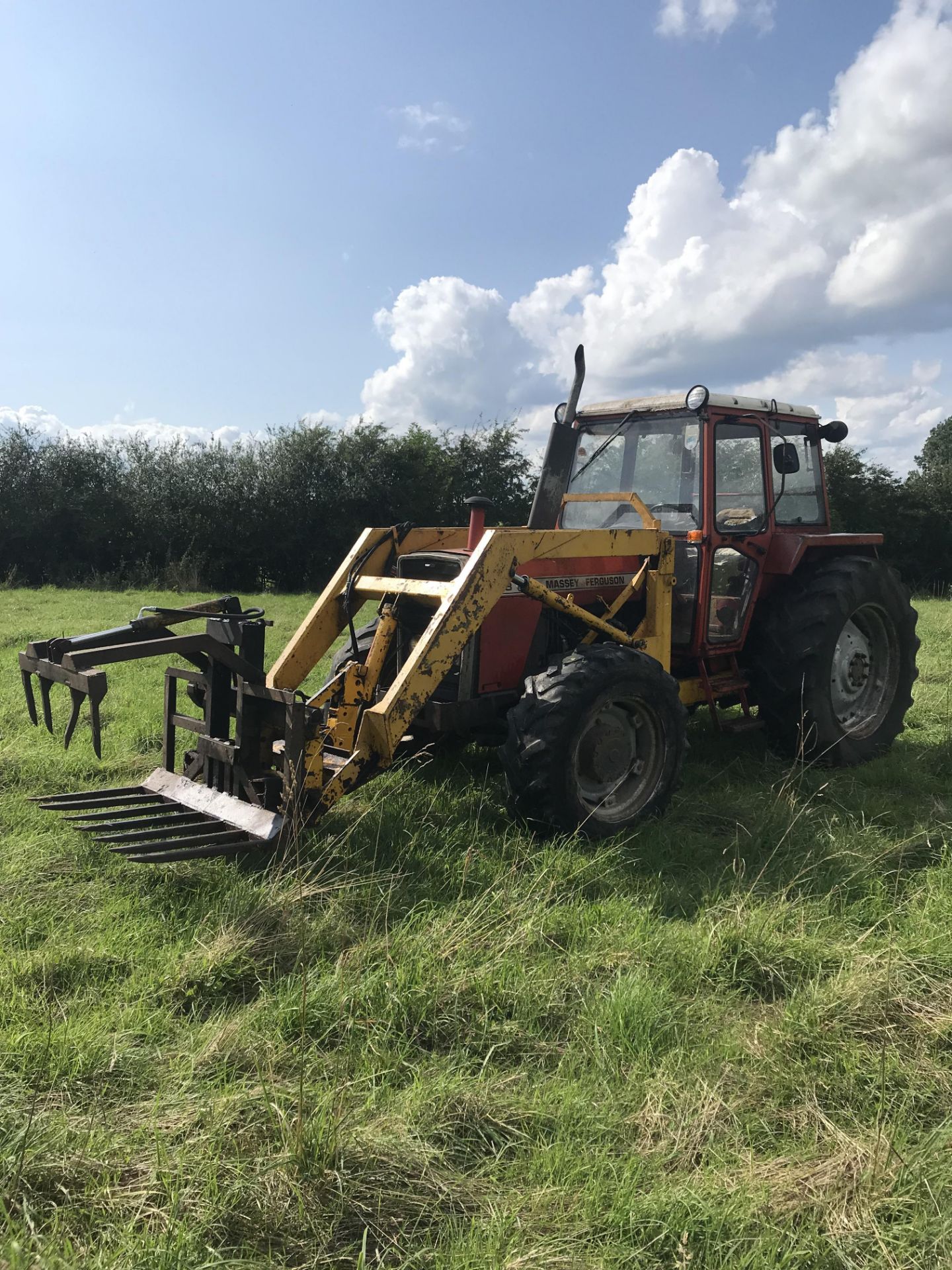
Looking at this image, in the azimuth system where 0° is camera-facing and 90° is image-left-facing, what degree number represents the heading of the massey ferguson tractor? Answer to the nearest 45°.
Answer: approximately 45°
